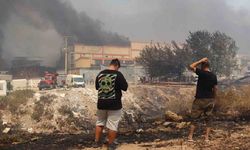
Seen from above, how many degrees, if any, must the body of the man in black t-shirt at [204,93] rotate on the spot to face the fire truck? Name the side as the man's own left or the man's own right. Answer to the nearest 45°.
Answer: approximately 45° to the man's own left

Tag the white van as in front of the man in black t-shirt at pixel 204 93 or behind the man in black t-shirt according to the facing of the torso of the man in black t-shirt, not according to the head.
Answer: in front

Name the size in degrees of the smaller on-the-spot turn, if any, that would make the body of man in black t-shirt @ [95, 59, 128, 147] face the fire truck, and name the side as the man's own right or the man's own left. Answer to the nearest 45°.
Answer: approximately 45° to the man's own left

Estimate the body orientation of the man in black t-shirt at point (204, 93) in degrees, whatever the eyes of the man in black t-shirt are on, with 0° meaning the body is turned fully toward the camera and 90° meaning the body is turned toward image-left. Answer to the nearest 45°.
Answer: approximately 180°

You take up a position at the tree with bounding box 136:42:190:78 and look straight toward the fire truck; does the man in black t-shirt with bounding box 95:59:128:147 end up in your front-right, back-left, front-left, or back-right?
front-left

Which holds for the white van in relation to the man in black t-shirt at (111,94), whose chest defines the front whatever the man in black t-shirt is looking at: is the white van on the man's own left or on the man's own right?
on the man's own left

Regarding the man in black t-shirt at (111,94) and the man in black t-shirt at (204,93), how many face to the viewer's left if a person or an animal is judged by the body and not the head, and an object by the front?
0

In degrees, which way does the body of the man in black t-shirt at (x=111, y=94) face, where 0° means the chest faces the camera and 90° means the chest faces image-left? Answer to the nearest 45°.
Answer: approximately 225°

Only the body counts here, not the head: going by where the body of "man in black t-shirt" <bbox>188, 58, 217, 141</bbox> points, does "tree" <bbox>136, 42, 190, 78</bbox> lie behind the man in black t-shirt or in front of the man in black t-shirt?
in front
